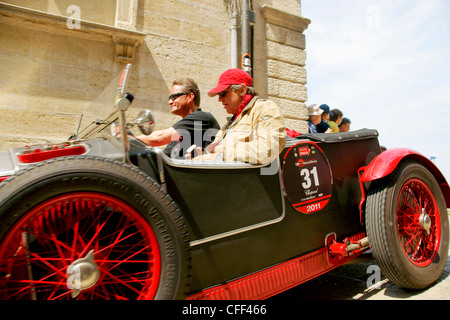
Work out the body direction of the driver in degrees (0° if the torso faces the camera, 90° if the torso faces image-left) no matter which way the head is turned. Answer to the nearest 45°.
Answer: approximately 90°

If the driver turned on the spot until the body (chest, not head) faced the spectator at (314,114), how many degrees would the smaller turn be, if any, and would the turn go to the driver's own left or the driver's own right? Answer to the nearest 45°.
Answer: approximately 135° to the driver's own right

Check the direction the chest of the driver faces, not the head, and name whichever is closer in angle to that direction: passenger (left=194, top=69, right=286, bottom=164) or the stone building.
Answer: the stone building

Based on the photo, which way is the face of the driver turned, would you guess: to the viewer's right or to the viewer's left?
to the viewer's left

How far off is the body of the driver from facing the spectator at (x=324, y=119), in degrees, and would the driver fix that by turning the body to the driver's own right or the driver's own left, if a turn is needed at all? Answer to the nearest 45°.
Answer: approximately 135° to the driver's own right

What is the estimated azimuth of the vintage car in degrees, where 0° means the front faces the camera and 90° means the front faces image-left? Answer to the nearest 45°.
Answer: approximately 45°
